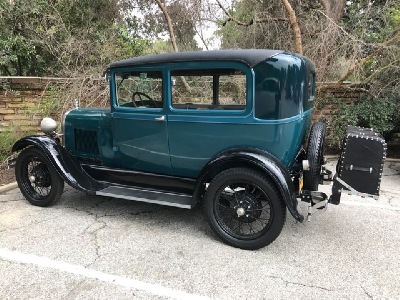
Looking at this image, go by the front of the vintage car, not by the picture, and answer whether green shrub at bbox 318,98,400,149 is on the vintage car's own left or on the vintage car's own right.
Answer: on the vintage car's own right

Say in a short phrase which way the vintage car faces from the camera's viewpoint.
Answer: facing away from the viewer and to the left of the viewer
